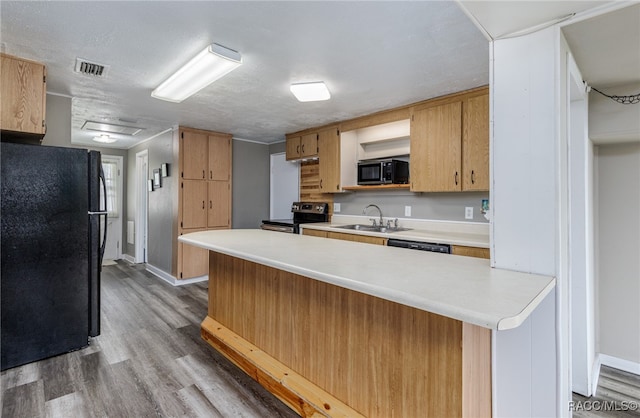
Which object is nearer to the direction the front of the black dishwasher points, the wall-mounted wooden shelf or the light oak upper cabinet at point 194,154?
the light oak upper cabinet

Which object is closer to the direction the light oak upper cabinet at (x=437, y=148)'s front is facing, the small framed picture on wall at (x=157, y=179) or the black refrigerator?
the black refrigerator

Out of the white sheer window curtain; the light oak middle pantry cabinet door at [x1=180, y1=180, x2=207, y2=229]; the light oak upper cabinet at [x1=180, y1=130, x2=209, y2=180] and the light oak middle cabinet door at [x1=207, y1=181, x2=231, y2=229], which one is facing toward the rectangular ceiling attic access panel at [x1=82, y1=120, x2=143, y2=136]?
the white sheer window curtain

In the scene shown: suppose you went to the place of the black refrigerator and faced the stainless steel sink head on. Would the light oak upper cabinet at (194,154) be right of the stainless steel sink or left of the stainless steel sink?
left

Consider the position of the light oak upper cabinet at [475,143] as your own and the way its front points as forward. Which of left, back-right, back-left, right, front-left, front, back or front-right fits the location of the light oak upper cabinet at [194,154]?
front-right

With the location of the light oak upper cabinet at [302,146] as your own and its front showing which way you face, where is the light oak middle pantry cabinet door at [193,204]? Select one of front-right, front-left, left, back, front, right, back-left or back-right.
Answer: front-right

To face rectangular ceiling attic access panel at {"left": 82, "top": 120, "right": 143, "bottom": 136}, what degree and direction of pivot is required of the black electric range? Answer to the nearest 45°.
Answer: approximately 45° to its right

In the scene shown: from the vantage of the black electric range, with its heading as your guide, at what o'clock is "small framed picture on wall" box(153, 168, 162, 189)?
The small framed picture on wall is roughly at 2 o'clock from the black electric range.
